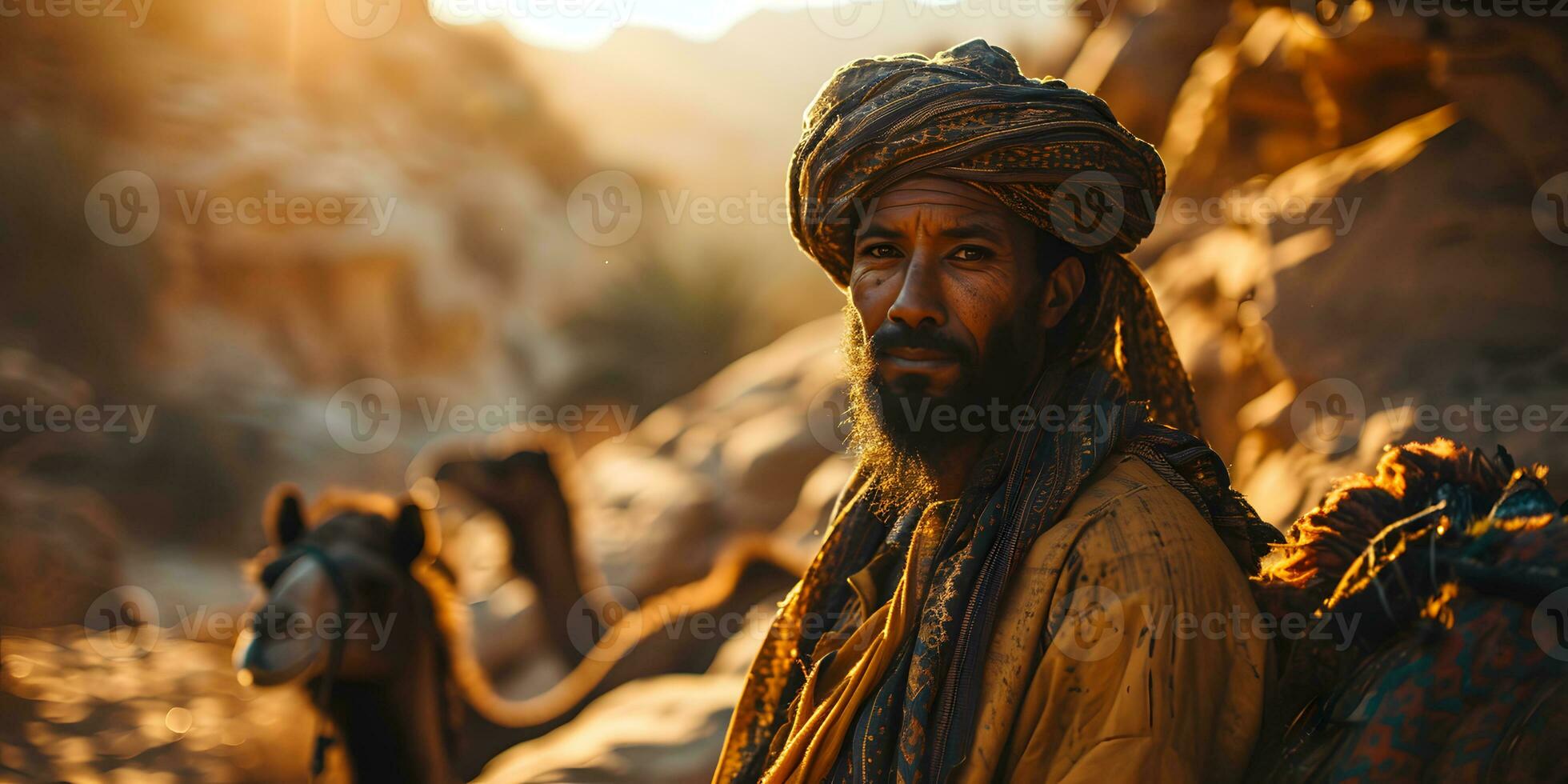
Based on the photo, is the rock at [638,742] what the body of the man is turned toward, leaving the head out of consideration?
no

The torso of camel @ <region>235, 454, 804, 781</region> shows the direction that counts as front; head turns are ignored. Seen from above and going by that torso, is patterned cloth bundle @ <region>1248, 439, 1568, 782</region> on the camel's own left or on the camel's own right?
on the camel's own left

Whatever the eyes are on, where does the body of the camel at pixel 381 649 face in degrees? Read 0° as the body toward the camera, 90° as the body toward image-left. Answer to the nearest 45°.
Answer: approximately 45°

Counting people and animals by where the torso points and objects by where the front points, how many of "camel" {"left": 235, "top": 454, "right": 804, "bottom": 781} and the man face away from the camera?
0

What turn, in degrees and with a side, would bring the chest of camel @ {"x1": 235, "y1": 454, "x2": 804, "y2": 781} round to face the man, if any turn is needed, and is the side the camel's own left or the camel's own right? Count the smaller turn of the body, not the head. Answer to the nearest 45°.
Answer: approximately 90° to the camel's own left

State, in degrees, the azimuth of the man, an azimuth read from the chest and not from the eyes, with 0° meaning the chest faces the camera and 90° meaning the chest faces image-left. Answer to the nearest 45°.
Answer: approximately 45°

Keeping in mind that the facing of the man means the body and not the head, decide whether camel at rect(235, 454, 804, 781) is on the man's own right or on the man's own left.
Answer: on the man's own right

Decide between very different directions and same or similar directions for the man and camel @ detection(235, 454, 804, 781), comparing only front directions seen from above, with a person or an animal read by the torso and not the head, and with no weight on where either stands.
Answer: same or similar directions
